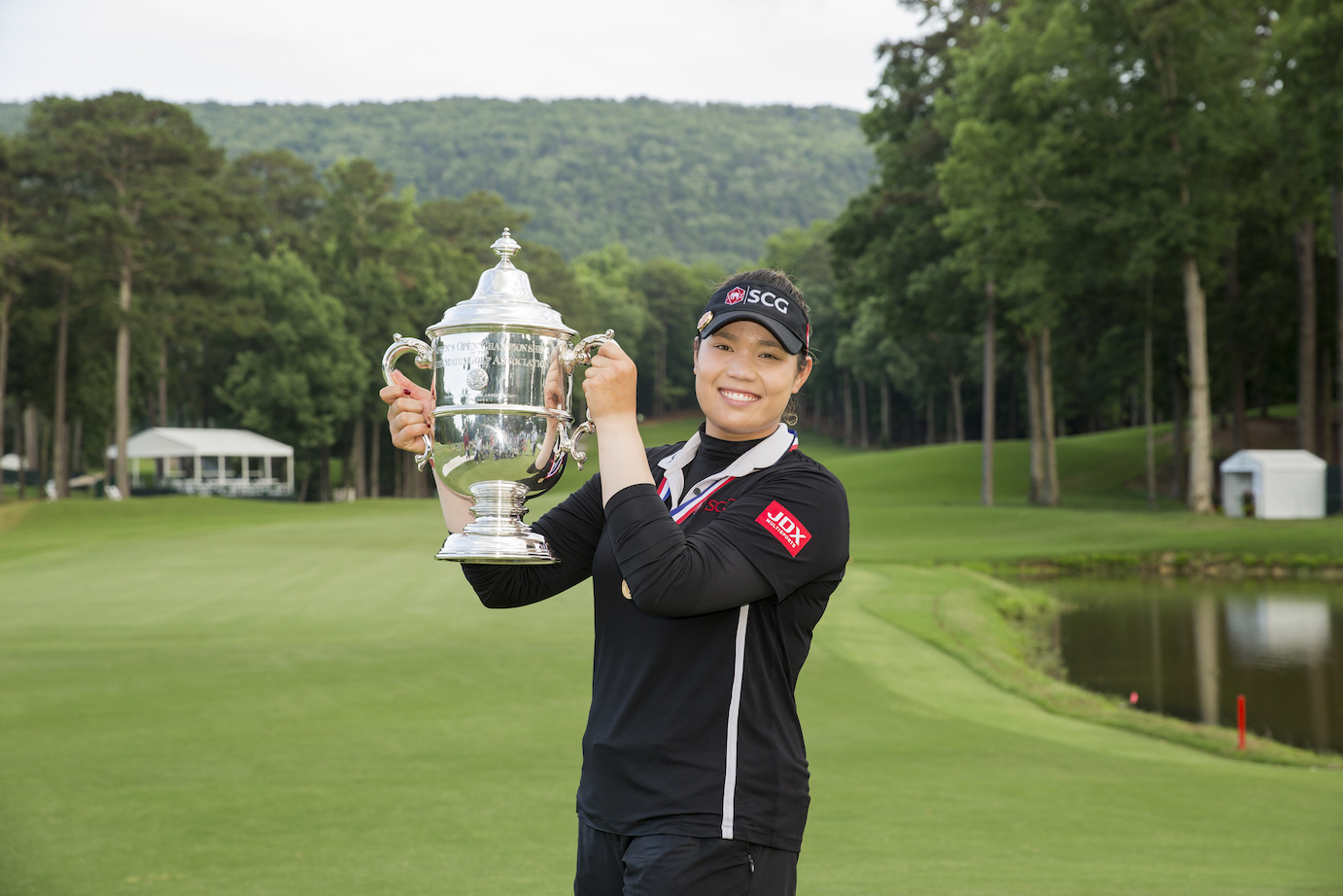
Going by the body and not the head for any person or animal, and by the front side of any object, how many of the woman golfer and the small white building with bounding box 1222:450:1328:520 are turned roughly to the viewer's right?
0

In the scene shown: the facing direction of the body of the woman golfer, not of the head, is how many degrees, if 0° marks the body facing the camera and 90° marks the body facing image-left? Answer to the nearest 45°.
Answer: approximately 45°

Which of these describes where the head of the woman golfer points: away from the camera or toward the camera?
toward the camera

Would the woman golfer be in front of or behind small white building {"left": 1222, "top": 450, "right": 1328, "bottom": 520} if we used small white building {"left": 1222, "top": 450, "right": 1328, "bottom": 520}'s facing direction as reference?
in front

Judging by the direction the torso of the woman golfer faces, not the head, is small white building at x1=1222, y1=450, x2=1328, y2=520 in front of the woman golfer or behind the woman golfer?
behind
